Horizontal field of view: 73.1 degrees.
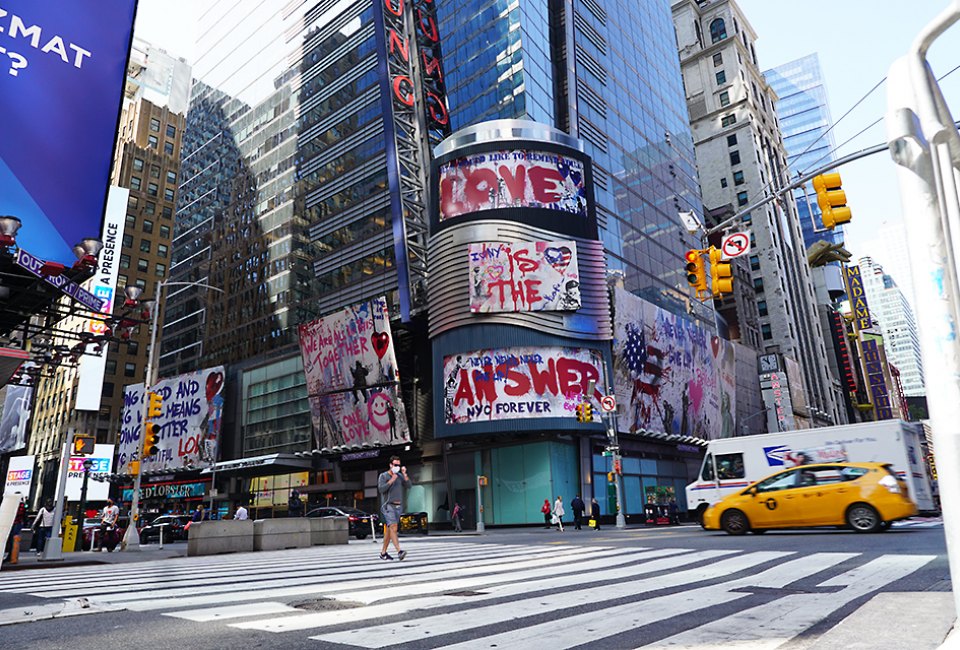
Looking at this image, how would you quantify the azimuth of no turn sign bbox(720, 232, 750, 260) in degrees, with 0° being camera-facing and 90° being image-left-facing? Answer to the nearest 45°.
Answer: approximately 45°

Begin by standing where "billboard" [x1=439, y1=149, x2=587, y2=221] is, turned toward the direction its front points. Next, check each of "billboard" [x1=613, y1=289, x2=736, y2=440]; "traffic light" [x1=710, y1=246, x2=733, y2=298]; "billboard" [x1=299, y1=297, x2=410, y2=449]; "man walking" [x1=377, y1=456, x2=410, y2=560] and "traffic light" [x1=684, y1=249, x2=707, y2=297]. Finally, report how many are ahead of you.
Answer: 3

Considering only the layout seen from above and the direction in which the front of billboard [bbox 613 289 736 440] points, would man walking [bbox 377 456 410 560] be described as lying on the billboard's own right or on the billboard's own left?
on the billboard's own right

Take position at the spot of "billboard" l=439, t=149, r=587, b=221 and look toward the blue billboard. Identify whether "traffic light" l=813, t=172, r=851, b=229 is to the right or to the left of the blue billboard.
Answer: left

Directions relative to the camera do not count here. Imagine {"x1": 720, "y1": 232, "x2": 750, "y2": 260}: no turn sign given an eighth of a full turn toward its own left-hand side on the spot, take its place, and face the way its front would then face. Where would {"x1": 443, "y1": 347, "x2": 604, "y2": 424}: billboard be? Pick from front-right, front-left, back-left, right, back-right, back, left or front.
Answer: back-right

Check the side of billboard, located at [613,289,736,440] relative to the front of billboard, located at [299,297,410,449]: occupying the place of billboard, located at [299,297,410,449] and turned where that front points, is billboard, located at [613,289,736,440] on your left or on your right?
on your left

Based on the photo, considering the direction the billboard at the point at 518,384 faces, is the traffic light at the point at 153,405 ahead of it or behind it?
ahead
